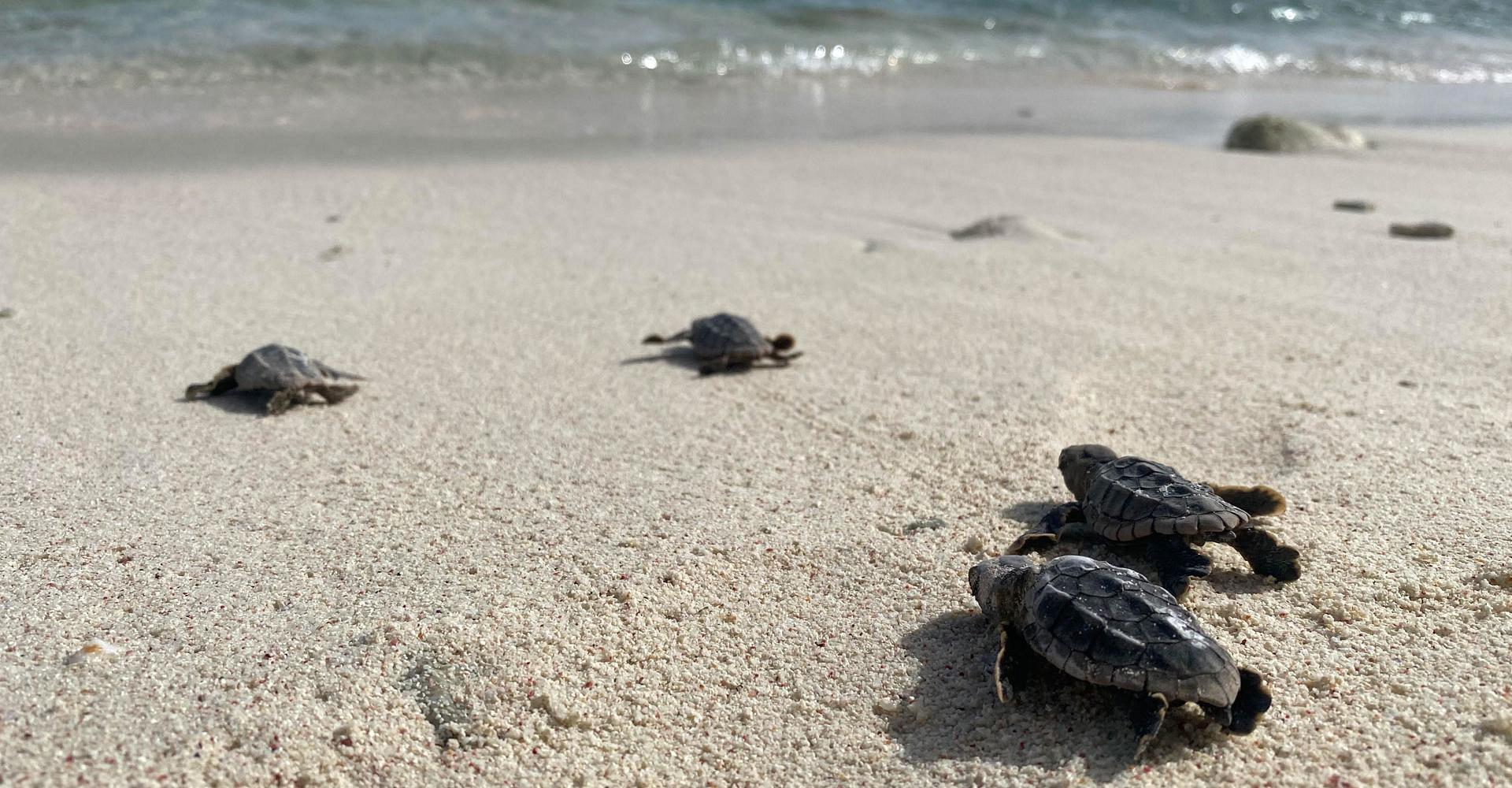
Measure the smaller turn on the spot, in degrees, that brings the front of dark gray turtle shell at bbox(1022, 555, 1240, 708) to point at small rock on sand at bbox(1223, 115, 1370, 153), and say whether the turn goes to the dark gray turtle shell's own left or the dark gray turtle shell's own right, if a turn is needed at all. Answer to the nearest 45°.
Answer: approximately 45° to the dark gray turtle shell's own right

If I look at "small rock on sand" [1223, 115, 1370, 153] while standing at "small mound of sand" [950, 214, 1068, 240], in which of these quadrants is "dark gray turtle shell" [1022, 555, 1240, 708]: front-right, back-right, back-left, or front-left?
back-right

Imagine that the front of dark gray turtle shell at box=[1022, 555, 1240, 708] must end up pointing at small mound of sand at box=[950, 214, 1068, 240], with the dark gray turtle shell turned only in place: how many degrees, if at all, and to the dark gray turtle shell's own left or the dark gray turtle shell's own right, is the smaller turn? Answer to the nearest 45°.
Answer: approximately 45° to the dark gray turtle shell's own right

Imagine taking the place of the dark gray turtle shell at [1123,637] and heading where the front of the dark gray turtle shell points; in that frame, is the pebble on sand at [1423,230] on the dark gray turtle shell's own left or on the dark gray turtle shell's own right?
on the dark gray turtle shell's own right

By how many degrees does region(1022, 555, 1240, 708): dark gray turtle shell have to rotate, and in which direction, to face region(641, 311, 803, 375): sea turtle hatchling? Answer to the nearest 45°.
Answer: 0° — it already faces it

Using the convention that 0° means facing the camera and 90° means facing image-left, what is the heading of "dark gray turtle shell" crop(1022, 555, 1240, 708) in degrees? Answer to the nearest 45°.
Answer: approximately 135°

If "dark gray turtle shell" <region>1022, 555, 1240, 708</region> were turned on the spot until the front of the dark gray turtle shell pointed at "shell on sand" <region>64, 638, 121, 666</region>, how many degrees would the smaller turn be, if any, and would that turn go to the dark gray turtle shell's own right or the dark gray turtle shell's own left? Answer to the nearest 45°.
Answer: approximately 45° to the dark gray turtle shell's own left
